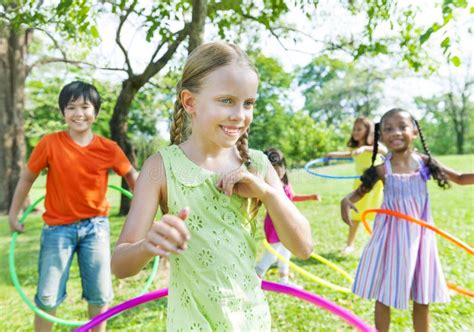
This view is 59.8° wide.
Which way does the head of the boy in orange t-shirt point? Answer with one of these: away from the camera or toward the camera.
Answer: toward the camera

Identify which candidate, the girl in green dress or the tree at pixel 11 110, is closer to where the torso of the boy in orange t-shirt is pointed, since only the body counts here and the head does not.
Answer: the girl in green dress

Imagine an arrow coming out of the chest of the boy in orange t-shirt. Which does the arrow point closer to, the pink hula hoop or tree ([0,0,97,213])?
the pink hula hoop

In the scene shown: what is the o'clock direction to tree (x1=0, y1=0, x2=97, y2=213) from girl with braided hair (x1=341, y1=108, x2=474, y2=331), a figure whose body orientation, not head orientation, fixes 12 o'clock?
The tree is roughly at 4 o'clock from the girl with braided hair.

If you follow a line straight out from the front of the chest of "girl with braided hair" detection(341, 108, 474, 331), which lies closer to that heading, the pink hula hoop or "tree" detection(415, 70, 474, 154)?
the pink hula hoop

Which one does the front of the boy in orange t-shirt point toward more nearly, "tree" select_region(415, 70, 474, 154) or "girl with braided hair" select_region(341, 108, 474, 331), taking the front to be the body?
the girl with braided hair

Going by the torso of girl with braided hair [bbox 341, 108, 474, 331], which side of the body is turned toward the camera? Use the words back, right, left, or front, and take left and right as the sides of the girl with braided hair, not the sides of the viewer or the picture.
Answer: front

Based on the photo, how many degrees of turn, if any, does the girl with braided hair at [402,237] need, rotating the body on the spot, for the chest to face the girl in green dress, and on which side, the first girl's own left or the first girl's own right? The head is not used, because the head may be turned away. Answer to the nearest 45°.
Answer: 0° — they already face them

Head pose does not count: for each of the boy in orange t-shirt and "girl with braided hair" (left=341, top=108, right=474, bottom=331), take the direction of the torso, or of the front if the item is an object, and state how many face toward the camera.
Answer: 2

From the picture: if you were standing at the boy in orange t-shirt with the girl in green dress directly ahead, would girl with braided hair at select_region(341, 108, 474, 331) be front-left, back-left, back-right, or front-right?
front-left

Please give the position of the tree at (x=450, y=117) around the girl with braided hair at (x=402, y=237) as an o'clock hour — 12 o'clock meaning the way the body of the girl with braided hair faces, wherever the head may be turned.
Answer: The tree is roughly at 6 o'clock from the girl with braided hair.

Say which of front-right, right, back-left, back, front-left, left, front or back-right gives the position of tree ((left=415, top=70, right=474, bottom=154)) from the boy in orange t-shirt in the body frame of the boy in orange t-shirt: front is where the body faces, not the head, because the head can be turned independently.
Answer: back-left

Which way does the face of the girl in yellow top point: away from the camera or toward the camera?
toward the camera

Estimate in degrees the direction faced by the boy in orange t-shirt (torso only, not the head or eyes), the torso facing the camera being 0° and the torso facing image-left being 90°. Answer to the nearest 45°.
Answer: approximately 0°

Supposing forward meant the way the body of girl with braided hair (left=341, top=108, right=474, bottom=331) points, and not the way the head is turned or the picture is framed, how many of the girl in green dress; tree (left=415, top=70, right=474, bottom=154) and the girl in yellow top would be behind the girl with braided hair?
2

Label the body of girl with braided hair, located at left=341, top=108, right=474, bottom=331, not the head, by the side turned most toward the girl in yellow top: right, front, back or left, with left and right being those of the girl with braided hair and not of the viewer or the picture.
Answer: back
